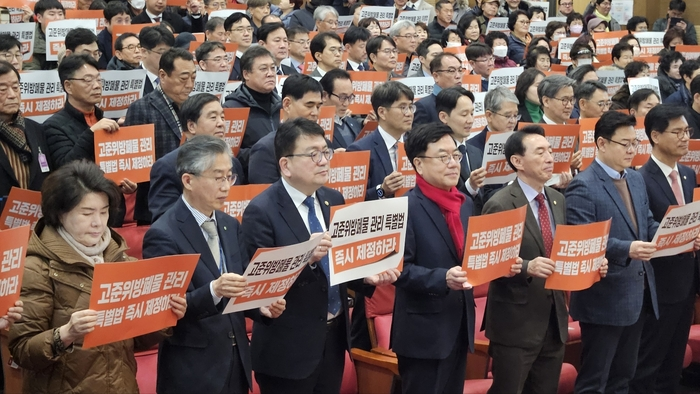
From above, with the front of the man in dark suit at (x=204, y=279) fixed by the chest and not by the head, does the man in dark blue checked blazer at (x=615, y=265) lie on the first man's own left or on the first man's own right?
on the first man's own left

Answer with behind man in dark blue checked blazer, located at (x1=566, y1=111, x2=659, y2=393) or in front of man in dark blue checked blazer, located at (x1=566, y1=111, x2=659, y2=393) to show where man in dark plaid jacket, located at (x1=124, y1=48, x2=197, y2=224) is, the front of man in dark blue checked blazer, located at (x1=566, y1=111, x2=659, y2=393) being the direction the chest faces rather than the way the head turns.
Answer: behind

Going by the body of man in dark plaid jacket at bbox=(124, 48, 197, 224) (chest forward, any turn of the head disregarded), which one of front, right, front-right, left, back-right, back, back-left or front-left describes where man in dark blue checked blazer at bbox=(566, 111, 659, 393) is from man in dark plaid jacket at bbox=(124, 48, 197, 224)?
front

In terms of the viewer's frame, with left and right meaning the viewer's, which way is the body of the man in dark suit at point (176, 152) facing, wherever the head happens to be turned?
facing the viewer and to the right of the viewer

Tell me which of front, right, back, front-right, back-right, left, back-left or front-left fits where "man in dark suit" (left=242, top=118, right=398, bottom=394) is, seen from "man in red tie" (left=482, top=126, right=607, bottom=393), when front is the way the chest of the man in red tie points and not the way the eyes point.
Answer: right

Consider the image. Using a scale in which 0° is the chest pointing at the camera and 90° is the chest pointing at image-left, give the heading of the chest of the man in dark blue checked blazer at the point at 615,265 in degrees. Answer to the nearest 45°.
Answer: approximately 315°
